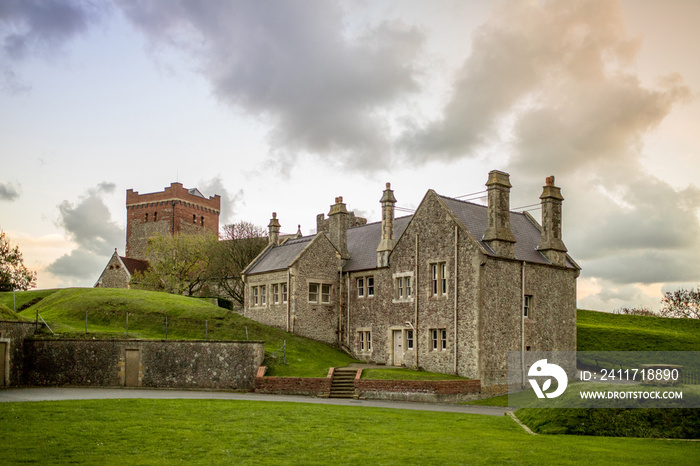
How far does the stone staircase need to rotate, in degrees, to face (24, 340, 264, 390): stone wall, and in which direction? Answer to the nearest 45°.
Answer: approximately 90° to its right

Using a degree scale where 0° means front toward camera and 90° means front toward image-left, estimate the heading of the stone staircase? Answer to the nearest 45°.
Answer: approximately 0°

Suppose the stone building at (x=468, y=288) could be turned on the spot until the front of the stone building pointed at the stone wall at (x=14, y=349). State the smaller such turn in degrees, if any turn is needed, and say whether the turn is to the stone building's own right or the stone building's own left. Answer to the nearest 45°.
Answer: approximately 45° to the stone building's own right

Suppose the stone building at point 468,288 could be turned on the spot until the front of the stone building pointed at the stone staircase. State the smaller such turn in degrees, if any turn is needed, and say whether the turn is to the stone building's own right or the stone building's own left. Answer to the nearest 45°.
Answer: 0° — it already faces it

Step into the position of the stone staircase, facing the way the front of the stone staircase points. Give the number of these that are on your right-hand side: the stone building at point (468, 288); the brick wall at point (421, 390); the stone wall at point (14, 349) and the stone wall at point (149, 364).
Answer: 2

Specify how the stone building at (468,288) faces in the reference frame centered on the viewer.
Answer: facing the viewer and to the left of the viewer

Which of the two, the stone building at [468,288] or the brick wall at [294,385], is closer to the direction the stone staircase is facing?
the brick wall

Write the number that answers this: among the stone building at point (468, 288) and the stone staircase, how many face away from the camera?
0
